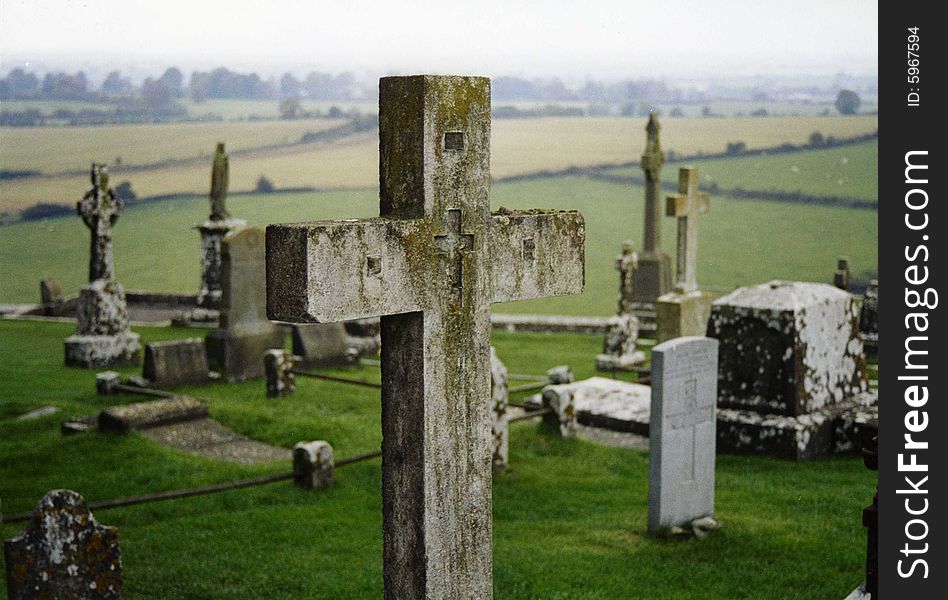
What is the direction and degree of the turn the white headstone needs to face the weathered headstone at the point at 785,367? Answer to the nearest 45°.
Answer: approximately 135° to its left

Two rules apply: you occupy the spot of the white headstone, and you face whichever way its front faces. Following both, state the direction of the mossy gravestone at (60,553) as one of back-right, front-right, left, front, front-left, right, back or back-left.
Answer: right

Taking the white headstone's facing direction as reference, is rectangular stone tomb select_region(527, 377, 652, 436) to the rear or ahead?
to the rear

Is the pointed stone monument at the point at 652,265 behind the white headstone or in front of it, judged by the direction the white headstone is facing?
behind

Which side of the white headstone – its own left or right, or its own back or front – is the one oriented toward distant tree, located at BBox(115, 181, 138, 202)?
back

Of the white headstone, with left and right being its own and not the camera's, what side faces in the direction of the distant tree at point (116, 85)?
back

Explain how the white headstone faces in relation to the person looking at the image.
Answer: facing the viewer and to the right of the viewer

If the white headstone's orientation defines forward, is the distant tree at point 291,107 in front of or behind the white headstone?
behind

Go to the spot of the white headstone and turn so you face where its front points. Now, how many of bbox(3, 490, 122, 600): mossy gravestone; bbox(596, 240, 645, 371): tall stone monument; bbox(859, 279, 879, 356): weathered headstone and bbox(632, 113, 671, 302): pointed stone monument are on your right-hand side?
1

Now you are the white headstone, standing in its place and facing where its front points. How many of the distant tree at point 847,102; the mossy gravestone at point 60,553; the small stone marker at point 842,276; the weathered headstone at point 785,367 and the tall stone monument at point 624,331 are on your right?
1

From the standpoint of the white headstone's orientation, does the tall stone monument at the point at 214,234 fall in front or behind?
behind

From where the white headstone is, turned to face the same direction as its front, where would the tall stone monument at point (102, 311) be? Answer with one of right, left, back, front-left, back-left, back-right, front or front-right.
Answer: back
